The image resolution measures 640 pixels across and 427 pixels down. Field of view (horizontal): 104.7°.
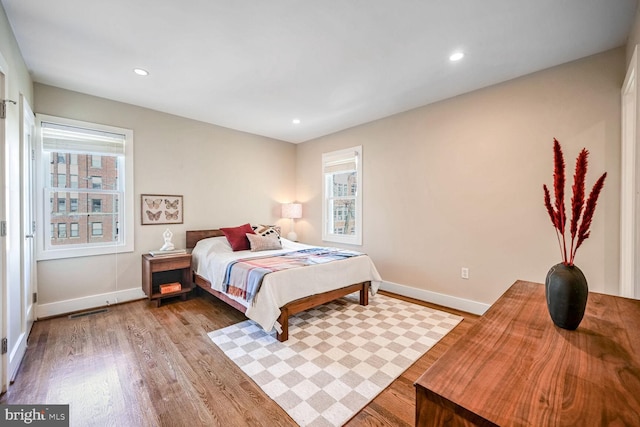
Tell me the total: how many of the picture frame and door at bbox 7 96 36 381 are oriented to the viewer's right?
1

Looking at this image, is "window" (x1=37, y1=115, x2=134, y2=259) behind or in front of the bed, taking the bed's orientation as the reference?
behind

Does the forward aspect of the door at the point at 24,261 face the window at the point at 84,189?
no

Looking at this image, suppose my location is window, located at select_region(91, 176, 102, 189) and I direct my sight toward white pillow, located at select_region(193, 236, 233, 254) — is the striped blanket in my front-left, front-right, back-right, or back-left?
front-right

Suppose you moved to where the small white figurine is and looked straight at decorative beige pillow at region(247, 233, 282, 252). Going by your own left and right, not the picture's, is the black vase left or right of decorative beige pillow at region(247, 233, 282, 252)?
right

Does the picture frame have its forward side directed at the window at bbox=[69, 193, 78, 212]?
no

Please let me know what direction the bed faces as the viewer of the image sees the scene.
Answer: facing the viewer and to the right of the viewer

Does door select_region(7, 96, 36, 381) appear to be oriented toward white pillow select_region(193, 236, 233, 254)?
yes

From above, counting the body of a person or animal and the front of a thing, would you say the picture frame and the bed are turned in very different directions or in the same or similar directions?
same or similar directions

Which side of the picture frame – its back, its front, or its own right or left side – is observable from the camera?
front

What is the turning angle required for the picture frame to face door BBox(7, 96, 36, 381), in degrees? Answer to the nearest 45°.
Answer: approximately 45° to its right

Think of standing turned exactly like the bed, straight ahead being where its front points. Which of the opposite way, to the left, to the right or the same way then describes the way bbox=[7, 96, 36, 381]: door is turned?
to the left

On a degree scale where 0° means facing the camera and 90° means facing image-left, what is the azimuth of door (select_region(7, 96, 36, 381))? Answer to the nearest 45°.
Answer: approximately 270°

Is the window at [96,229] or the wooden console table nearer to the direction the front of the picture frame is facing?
the wooden console table

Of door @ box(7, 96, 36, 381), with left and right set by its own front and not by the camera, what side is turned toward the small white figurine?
front

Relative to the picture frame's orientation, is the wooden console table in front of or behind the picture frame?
in front

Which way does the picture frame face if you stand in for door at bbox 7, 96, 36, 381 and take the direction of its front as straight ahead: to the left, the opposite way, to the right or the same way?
to the right
